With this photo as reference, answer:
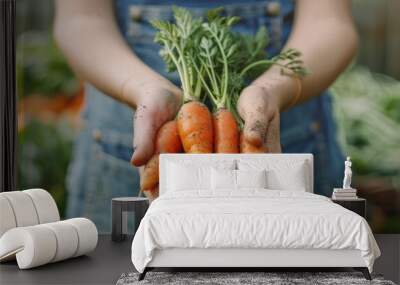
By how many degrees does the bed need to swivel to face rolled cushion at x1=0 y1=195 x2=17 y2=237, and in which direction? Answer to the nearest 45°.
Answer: approximately 90° to its right

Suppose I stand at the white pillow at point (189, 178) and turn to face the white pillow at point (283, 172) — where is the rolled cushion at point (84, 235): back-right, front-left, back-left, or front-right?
back-right

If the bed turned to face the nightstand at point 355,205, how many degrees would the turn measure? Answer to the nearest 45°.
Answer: approximately 135° to its left

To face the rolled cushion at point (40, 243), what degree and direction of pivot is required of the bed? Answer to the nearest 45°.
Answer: approximately 90° to its right

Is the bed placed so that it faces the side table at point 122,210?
no

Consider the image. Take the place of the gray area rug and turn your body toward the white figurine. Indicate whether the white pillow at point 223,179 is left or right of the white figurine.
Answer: left

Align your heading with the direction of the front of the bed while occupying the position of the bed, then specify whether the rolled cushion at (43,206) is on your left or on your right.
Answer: on your right

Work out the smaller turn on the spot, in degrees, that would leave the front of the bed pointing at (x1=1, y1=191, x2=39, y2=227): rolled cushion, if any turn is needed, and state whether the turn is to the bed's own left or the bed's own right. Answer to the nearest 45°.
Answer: approximately 90° to the bed's own right

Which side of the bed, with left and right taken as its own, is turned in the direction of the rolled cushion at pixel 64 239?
right

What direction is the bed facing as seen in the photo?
toward the camera

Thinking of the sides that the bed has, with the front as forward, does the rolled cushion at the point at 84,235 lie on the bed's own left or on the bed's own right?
on the bed's own right
